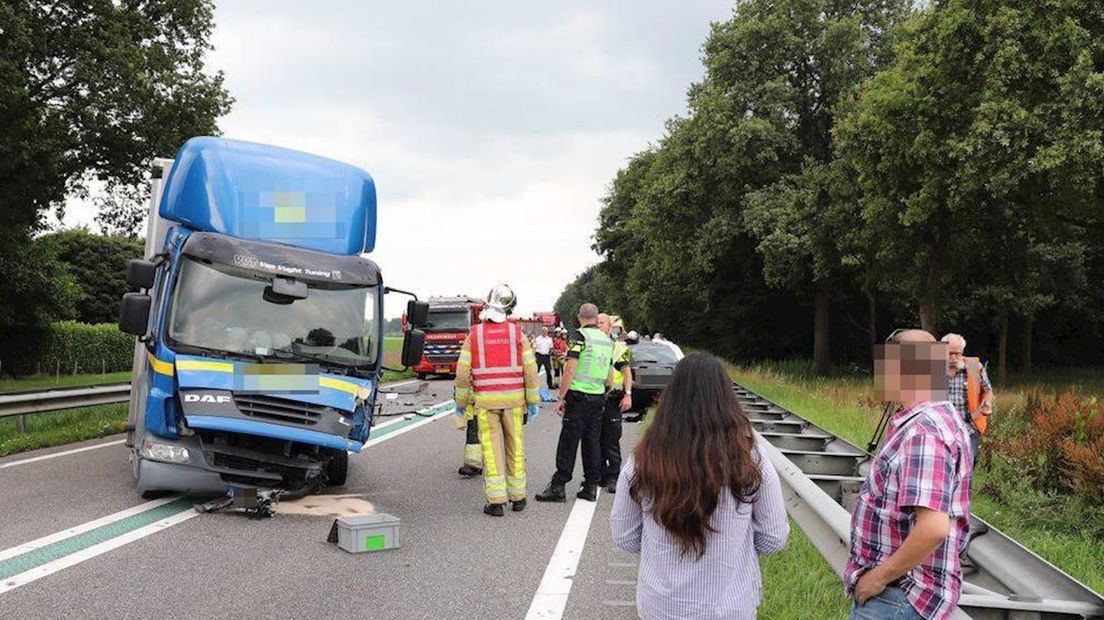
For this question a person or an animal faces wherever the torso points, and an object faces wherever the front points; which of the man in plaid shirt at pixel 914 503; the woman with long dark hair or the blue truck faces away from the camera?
the woman with long dark hair

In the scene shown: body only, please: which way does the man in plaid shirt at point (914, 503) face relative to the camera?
to the viewer's left

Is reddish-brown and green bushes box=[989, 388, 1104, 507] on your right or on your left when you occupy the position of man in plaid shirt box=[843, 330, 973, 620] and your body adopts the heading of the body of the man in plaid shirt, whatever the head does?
on your right

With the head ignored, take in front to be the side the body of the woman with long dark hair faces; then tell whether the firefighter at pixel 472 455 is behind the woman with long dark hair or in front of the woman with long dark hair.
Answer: in front

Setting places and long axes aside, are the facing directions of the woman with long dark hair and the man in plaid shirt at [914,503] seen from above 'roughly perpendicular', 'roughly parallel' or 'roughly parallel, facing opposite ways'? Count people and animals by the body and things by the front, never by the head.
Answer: roughly perpendicular

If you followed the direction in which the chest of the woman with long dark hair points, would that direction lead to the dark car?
yes

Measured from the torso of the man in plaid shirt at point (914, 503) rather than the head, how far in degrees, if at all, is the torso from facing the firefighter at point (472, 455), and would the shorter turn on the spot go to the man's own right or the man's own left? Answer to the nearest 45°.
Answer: approximately 45° to the man's own right

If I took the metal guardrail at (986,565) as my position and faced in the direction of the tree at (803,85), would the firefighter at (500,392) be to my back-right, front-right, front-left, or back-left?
front-left

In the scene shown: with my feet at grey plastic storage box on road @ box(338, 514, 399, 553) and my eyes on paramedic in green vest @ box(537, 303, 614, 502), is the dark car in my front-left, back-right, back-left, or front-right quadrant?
front-left

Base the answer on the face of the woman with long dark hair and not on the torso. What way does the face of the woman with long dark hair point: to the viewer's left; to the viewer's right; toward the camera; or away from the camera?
away from the camera

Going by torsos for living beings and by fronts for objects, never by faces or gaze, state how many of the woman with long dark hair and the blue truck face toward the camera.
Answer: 1

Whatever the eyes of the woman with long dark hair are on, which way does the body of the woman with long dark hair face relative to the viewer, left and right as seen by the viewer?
facing away from the viewer

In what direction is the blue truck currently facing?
toward the camera

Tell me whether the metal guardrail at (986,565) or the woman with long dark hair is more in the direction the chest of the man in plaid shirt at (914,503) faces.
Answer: the woman with long dark hair
